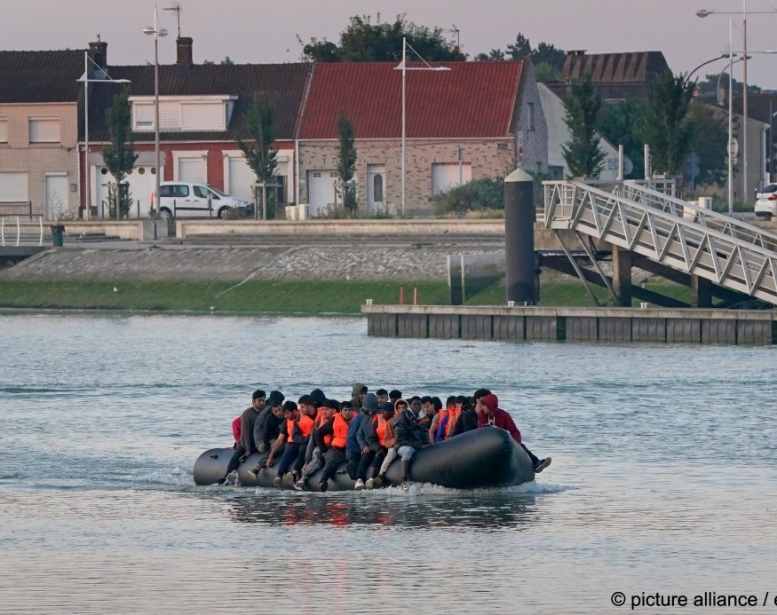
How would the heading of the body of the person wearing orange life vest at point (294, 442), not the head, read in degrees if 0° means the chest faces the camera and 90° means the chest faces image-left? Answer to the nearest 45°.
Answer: approximately 45°

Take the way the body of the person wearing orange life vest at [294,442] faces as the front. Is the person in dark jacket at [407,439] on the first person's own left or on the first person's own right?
on the first person's own left

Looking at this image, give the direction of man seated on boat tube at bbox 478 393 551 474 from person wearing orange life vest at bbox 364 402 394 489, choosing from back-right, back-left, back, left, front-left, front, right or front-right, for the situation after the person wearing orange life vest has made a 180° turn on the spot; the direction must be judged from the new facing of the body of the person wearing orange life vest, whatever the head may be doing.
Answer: back-right

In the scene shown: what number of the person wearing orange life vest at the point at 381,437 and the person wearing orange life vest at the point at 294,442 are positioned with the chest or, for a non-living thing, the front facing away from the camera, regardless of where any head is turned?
0

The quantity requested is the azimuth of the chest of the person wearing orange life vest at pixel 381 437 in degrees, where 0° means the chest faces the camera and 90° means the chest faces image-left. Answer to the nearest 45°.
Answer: approximately 315°
